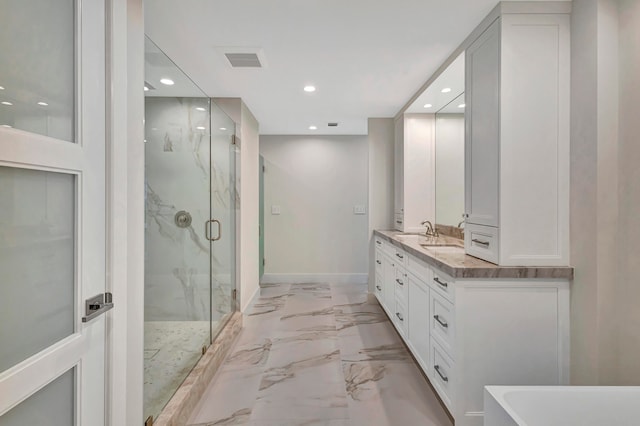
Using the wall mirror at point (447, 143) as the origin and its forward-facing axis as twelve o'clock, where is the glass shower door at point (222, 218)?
The glass shower door is roughly at 11 o'clock from the wall mirror.

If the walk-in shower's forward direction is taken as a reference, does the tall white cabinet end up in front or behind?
in front

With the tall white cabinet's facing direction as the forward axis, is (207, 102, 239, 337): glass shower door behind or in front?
in front

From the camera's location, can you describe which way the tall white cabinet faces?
facing to the left of the viewer

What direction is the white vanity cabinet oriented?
to the viewer's left

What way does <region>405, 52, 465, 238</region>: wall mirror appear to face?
to the viewer's left

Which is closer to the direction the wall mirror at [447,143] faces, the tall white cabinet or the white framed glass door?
the white framed glass door

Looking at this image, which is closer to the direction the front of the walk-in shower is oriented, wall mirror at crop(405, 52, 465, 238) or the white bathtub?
the wall mirror

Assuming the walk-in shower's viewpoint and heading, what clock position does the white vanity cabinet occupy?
The white vanity cabinet is roughly at 1 o'clock from the walk-in shower.

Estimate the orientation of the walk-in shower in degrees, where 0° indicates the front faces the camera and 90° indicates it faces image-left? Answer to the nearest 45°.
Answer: approximately 270°

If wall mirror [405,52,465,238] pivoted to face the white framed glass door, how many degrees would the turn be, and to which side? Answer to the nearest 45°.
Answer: approximately 90° to its left

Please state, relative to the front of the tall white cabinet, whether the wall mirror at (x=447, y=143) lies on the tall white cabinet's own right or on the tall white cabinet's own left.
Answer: on the tall white cabinet's own right
